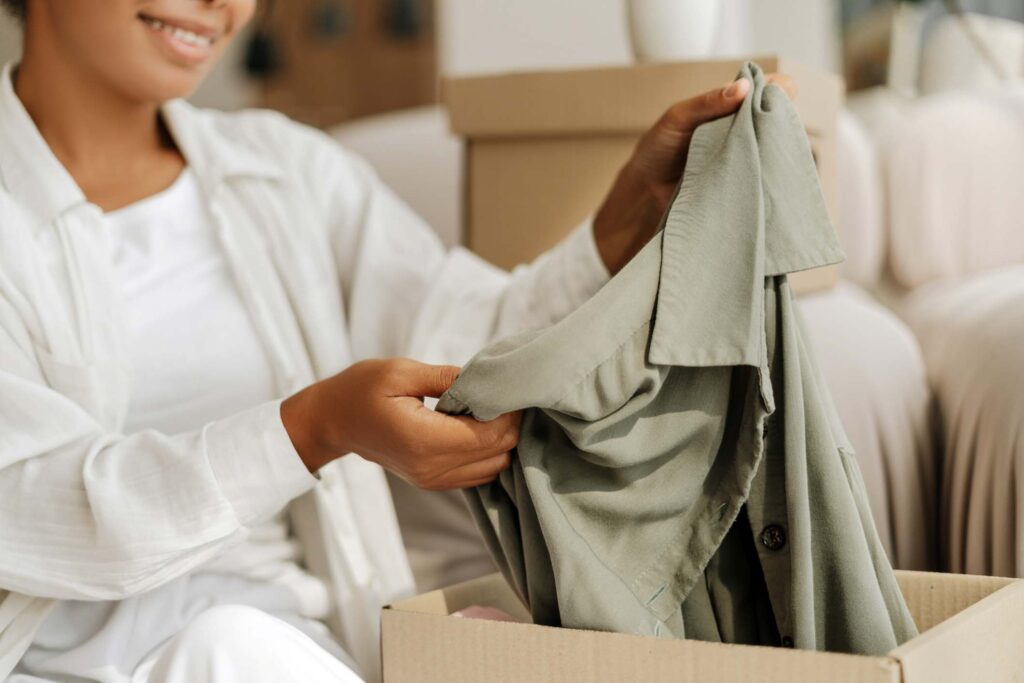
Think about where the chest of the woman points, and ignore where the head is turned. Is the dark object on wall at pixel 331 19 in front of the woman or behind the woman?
behind

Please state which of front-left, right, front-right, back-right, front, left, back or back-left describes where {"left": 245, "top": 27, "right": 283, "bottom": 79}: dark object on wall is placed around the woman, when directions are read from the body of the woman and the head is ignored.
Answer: back-left

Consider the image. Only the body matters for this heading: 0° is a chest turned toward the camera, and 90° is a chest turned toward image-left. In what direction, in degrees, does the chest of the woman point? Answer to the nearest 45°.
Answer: approximately 315°

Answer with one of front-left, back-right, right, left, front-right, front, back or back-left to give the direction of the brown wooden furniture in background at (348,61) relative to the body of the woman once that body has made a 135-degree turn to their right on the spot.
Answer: right

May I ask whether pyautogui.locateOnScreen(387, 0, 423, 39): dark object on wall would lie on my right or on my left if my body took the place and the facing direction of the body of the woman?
on my left
